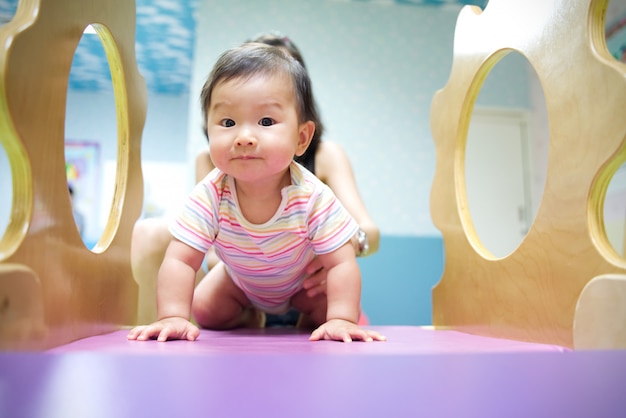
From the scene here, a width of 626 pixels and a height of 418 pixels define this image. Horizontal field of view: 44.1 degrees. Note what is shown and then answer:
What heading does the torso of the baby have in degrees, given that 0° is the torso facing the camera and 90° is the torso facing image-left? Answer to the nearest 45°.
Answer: approximately 0°

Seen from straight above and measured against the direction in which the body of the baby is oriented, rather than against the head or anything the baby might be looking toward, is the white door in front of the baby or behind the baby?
behind
